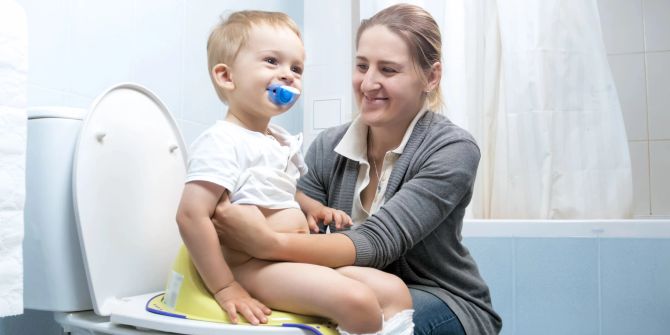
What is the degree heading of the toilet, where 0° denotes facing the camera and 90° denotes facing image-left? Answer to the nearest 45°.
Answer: approximately 315°

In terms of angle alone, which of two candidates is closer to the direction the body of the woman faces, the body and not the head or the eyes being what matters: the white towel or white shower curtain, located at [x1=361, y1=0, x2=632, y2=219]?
the white towel

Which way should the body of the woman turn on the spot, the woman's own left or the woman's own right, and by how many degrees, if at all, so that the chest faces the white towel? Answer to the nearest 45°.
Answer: approximately 45° to the woman's own right

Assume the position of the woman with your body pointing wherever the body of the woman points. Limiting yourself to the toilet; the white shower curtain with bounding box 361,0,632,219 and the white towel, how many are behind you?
1

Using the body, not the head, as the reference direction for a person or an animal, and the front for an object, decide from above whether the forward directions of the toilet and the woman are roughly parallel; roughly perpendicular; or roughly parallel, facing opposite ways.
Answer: roughly perpendicular

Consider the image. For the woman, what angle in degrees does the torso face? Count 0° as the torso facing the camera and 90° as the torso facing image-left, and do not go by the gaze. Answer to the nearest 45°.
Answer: approximately 45°

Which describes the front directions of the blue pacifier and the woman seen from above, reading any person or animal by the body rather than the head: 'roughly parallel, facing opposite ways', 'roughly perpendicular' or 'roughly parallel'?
roughly perpendicular

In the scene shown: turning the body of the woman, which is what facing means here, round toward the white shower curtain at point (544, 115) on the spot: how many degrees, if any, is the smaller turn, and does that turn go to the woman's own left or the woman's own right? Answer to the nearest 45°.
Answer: approximately 180°

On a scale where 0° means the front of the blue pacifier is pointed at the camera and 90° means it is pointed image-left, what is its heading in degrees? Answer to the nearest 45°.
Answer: approximately 315°
